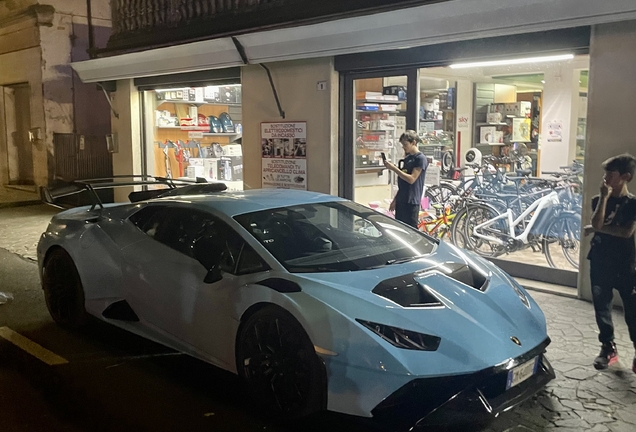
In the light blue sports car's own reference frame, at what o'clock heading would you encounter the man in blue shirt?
The man in blue shirt is roughly at 8 o'clock from the light blue sports car.

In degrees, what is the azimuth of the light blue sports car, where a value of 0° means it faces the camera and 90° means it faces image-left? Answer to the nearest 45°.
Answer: approximately 315°

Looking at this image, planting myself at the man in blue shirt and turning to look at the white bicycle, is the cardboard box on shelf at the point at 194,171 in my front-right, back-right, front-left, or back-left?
back-left

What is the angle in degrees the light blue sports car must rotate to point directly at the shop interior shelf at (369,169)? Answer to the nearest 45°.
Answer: approximately 135° to its left

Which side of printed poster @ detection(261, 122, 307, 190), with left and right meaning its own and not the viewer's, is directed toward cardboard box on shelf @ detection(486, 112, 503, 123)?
left

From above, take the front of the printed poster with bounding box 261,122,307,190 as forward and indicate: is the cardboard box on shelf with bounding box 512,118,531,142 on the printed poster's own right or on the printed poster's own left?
on the printed poster's own left

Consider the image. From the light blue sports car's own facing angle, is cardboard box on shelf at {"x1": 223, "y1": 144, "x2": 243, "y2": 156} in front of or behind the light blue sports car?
behind

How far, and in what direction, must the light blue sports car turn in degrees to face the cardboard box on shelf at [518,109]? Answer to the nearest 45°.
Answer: approximately 90° to its left
